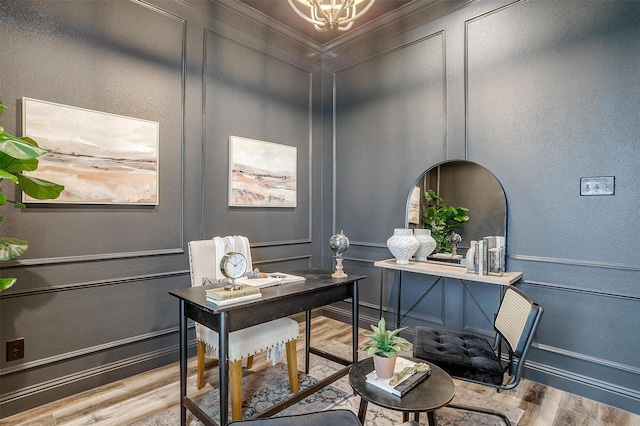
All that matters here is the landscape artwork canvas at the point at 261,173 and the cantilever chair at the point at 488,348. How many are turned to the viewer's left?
1

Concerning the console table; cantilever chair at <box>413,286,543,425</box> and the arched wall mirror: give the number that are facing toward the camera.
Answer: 2

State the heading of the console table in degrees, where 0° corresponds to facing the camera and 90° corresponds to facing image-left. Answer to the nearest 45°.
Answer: approximately 0°

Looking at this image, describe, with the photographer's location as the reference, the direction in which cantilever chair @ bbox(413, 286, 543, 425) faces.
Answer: facing to the left of the viewer

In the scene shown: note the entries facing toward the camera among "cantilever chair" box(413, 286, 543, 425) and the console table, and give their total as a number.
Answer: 1

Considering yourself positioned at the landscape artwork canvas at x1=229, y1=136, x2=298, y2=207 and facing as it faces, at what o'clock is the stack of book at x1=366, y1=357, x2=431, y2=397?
The stack of book is roughly at 1 o'clock from the landscape artwork canvas.

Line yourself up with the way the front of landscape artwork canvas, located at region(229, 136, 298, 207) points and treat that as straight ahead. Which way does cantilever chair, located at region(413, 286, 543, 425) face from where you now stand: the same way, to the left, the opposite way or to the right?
the opposite way

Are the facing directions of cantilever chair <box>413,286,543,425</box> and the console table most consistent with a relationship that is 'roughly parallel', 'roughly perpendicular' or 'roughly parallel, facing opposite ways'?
roughly perpendicular
